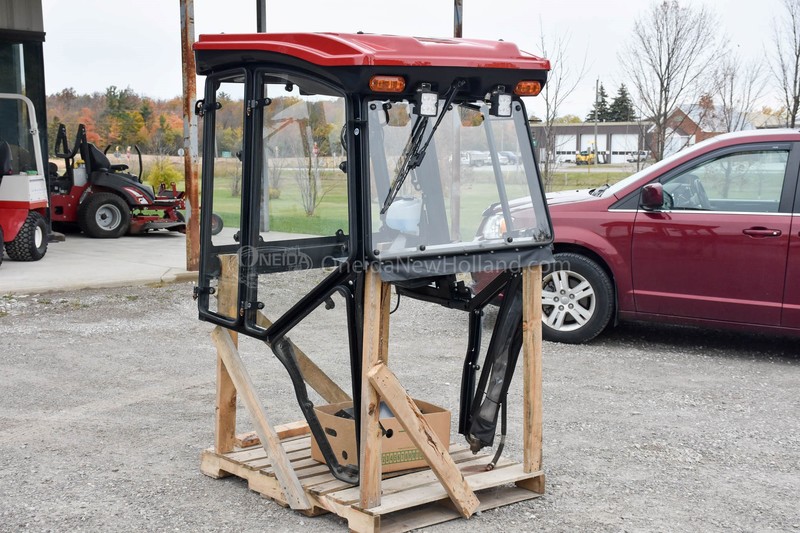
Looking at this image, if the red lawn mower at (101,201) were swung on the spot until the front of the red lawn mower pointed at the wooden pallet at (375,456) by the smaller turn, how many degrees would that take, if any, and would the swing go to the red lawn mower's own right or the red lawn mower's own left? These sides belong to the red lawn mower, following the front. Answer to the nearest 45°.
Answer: approximately 90° to the red lawn mower's own right

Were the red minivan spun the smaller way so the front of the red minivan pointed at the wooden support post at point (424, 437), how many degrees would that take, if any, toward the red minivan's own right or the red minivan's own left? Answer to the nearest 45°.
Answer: approximately 90° to the red minivan's own left

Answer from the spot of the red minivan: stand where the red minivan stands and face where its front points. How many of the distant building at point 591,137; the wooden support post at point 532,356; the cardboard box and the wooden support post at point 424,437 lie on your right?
1

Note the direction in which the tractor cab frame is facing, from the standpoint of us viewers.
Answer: facing the viewer and to the right of the viewer

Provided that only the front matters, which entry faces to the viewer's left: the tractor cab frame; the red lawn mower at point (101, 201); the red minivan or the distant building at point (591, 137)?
the red minivan

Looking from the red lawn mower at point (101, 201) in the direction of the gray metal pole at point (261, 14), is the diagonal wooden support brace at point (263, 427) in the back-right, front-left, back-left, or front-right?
front-right

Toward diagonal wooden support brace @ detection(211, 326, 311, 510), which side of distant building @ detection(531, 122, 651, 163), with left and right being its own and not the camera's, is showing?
front

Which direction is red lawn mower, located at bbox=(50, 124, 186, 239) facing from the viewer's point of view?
to the viewer's right

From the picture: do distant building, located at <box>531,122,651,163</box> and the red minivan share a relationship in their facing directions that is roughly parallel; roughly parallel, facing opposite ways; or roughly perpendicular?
roughly perpendicular

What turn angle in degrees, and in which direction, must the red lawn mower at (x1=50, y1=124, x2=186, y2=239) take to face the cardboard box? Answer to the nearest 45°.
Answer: approximately 90° to its right

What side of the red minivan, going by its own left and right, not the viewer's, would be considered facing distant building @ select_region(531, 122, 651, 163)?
right

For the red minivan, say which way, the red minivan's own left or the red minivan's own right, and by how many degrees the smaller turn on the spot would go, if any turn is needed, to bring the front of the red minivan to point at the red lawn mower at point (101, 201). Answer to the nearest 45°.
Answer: approximately 45° to the red minivan's own right

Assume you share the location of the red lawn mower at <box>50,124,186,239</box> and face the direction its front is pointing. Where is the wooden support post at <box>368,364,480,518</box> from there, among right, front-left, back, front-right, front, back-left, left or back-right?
right

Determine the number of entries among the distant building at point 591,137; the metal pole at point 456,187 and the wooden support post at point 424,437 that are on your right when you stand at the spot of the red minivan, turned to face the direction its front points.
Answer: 2

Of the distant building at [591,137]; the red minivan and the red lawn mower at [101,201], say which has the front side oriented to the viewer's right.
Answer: the red lawn mower

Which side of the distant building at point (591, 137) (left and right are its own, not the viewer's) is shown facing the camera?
front

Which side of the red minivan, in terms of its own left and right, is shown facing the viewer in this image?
left

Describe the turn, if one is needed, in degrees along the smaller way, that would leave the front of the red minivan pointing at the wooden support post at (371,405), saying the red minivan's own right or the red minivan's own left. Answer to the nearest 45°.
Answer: approximately 90° to the red minivan's own left

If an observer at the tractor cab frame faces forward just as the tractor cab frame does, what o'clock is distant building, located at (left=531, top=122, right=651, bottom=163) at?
The distant building is roughly at 8 o'clock from the tractor cab frame.
